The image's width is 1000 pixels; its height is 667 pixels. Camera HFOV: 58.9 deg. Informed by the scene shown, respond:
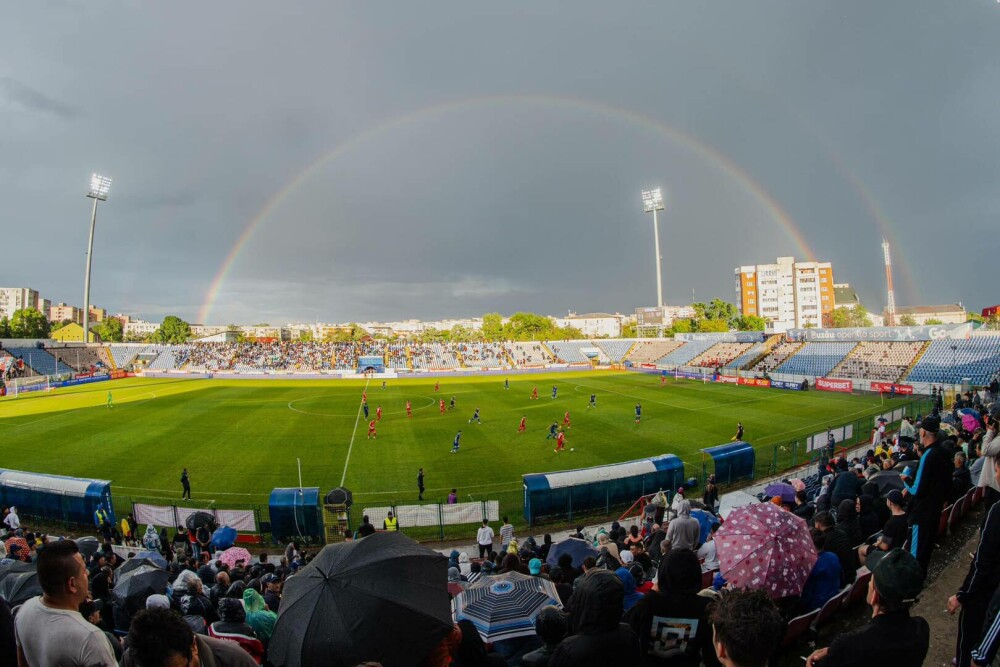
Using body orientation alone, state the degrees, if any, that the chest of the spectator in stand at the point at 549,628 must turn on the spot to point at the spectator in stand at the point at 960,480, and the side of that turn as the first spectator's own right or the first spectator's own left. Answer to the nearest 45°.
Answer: approximately 45° to the first spectator's own right

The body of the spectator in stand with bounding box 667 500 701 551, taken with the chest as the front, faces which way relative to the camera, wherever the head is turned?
away from the camera

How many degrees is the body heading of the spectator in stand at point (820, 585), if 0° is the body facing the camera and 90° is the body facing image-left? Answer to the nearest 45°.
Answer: approximately 135°

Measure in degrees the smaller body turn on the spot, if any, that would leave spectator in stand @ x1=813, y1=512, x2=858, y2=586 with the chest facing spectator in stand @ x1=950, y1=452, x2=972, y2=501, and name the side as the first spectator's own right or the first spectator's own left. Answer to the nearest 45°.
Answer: approximately 90° to the first spectator's own right

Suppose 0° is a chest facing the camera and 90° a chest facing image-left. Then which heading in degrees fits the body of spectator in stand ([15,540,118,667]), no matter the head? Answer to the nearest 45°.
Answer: approximately 225°

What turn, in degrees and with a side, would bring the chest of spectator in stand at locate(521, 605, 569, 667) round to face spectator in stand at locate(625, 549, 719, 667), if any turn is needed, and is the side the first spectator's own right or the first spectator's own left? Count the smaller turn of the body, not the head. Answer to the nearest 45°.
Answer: approximately 135° to the first spectator's own right

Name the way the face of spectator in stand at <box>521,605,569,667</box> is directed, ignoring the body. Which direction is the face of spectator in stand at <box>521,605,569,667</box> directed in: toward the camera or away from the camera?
away from the camera

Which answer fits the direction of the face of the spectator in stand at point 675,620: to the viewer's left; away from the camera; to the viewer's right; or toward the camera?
away from the camera

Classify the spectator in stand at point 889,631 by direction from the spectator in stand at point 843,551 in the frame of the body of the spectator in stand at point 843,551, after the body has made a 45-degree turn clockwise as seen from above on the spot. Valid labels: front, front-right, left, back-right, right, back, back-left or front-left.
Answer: back

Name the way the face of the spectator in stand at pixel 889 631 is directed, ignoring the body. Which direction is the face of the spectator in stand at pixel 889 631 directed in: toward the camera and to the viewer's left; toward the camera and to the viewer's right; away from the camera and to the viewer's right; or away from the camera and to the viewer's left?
away from the camera and to the viewer's left

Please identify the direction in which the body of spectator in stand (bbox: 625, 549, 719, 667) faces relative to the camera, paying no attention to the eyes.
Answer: away from the camera

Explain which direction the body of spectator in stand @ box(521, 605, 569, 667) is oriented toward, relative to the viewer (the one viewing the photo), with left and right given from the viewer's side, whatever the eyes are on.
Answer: facing away from the viewer

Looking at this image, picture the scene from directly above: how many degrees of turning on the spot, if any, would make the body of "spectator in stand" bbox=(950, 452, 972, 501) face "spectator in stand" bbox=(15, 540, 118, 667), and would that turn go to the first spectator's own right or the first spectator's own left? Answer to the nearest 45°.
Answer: approximately 90° to the first spectator's own left

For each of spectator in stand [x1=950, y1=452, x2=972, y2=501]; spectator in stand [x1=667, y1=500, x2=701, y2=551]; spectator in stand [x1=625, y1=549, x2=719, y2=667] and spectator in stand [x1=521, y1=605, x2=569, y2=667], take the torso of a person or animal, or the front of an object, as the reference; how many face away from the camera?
3

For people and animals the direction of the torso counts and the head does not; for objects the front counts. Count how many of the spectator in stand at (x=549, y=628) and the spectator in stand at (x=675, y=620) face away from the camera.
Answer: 2

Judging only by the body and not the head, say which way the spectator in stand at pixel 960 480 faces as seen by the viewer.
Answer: to the viewer's left
